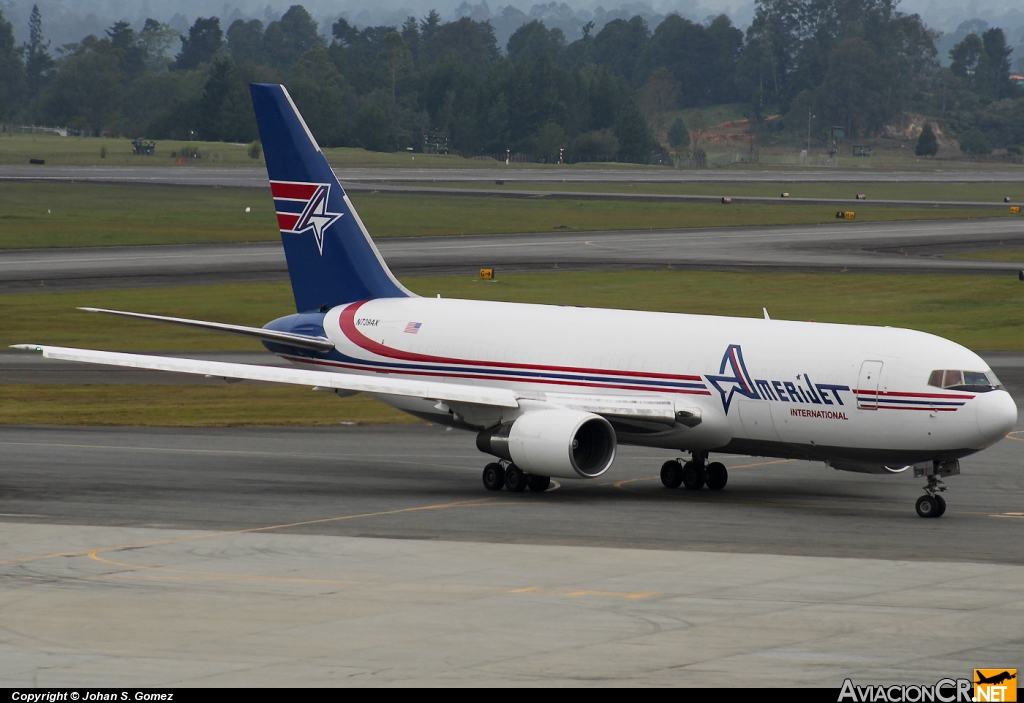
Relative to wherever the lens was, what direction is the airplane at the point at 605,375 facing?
facing the viewer and to the right of the viewer
